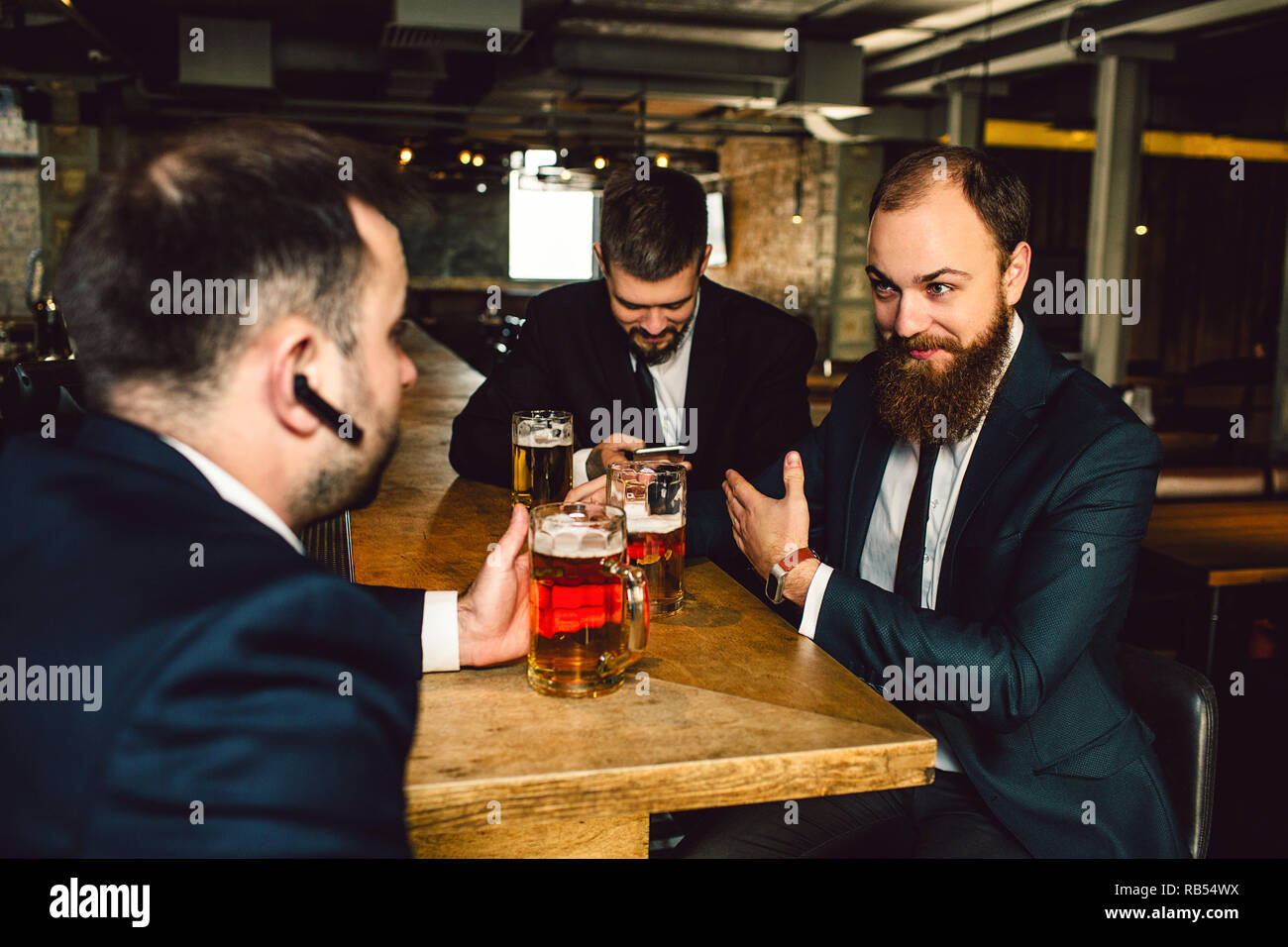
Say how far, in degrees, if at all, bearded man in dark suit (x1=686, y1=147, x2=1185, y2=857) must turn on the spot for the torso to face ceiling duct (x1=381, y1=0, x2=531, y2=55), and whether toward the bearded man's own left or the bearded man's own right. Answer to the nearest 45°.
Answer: approximately 90° to the bearded man's own right

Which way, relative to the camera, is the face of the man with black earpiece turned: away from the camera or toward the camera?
away from the camera

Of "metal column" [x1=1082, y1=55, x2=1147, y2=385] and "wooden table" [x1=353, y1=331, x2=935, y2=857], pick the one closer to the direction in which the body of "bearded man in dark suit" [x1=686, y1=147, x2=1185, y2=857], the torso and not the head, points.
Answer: the wooden table

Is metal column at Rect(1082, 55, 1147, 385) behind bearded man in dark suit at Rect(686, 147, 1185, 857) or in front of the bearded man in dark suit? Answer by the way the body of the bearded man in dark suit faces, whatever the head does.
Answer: behind

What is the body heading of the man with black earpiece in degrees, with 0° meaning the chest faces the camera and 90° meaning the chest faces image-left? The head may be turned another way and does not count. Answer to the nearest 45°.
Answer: approximately 225°

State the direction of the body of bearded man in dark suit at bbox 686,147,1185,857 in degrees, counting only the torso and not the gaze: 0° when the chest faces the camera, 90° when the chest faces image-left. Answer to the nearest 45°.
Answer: approximately 45°
